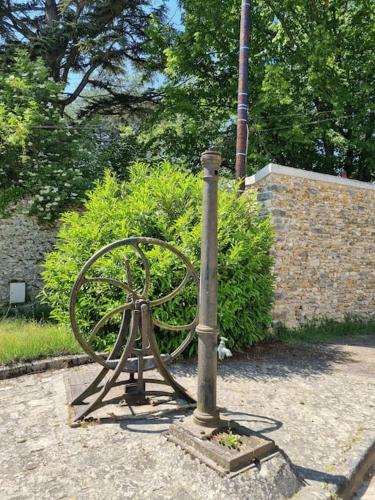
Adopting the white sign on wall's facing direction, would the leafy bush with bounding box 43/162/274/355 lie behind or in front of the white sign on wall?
in front

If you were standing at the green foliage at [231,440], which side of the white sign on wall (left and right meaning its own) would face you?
front

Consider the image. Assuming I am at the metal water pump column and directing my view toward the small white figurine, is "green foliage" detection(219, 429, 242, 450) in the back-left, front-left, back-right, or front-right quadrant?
back-right

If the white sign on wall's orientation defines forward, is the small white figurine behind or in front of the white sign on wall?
in front

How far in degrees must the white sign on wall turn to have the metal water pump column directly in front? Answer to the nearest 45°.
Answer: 0° — it already faces it

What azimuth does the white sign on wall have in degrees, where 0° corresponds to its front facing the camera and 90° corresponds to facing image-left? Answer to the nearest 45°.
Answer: approximately 0°

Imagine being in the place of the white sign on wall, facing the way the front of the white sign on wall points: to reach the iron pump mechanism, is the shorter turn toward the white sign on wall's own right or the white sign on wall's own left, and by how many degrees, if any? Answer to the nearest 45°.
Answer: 0° — it already faces it

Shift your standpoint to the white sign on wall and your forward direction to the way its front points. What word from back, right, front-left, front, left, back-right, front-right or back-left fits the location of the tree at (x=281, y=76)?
left
